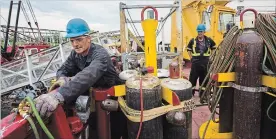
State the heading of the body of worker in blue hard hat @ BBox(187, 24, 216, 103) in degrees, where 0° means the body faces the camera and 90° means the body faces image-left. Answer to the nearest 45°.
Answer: approximately 0°

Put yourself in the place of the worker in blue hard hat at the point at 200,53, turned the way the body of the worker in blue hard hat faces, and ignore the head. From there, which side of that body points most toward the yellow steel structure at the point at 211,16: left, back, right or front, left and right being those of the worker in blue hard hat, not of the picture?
back

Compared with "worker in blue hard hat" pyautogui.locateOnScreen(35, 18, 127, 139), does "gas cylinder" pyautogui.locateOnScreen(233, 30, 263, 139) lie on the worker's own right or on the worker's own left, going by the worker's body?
on the worker's own left

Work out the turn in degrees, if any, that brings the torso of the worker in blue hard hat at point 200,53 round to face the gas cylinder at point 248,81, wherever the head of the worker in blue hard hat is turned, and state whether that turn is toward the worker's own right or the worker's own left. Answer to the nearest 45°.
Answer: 0° — they already face it

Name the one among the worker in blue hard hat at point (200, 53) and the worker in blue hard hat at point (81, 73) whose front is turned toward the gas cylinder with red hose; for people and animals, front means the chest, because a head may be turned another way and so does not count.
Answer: the worker in blue hard hat at point (200, 53)

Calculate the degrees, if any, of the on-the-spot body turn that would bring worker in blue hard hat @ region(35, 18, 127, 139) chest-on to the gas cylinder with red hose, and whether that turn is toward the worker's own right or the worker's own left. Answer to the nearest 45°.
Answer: approximately 90° to the worker's own left

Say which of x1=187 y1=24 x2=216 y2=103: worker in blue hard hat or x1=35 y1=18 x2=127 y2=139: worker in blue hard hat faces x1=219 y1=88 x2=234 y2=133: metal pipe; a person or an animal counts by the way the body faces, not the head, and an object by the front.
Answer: x1=187 y1=24 x2=216 y2=103: worker in blue hard hat

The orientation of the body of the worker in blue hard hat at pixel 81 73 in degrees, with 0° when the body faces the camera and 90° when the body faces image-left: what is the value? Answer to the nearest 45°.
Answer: approximately 45°
